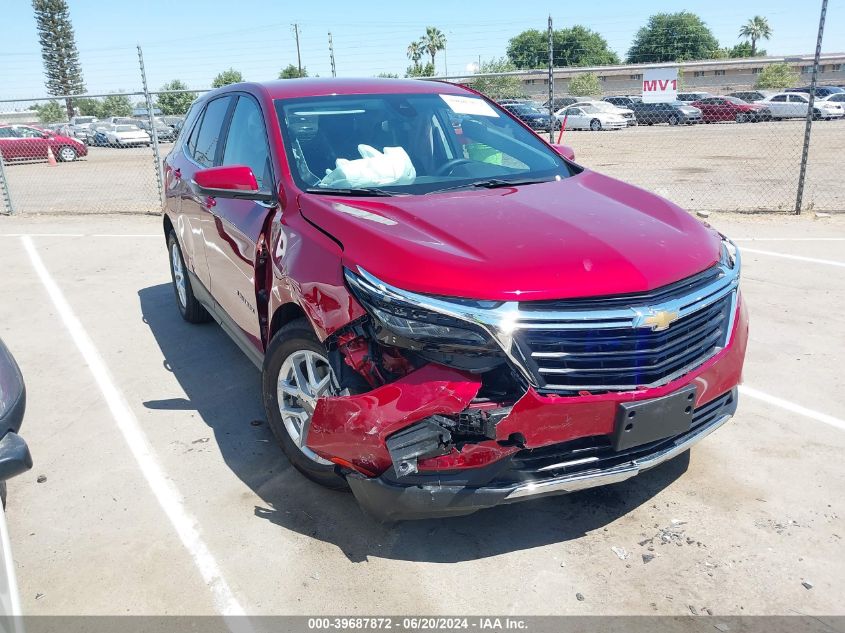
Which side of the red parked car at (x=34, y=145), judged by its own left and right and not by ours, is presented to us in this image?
right

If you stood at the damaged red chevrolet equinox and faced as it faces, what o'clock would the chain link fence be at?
The chain link fence is roughly at 8 o'clock from the damaged red chevrolet equinox.

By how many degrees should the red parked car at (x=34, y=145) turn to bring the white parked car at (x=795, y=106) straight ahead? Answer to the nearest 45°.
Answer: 0° — it already faces it

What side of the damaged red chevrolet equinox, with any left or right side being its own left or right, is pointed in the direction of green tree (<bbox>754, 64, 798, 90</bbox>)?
left

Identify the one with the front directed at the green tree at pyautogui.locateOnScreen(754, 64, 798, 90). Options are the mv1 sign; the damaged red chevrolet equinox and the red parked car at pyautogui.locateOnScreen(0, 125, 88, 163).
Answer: the red parked car

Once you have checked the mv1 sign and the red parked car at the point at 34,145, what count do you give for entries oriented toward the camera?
1

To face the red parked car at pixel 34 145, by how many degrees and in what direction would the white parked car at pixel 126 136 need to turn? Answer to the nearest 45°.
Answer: approximately 90° to its right

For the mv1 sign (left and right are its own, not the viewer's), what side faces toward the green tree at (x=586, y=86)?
back

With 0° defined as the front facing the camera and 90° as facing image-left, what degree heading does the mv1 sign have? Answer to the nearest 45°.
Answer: approximately 0°

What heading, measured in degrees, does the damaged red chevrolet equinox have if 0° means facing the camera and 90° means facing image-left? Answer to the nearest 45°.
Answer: approximately 315°

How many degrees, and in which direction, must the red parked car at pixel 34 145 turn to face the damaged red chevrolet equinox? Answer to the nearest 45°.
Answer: approximately 90° to its right

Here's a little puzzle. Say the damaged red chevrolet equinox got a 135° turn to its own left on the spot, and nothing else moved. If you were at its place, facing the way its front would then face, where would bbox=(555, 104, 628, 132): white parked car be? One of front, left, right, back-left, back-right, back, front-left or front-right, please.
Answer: front

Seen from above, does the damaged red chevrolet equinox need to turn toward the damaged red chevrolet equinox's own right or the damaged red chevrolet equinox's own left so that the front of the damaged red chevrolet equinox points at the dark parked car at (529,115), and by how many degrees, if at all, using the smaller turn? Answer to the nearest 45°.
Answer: approximately 135° to the damaged red chevrolet equinox's own left

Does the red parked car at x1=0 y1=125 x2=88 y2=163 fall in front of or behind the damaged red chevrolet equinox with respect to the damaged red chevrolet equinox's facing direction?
behind
